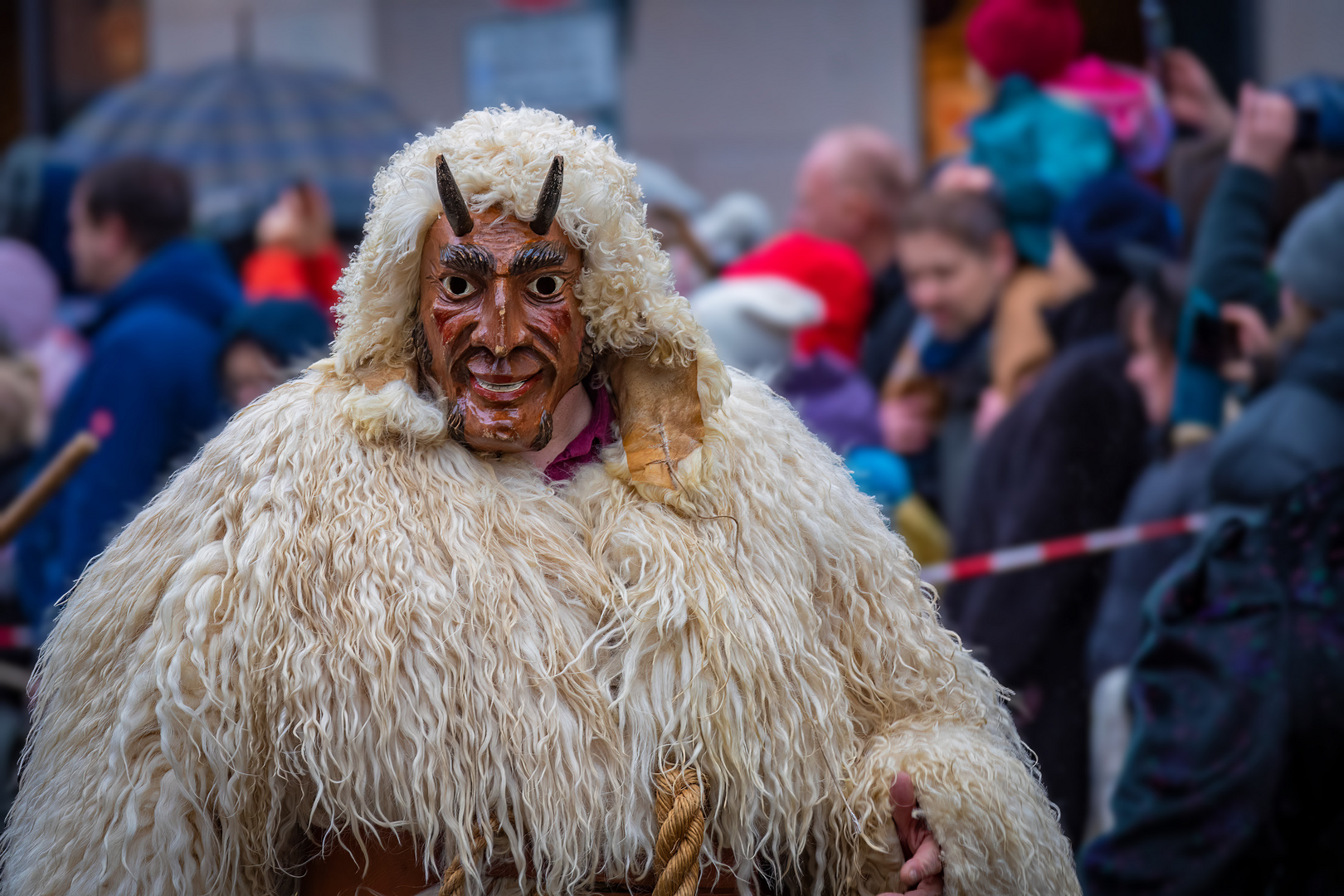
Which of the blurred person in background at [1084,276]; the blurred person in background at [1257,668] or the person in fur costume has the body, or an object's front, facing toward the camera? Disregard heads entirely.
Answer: the person in fur costume

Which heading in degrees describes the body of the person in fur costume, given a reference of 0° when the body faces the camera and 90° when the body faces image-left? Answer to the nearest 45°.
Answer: approximately 0°

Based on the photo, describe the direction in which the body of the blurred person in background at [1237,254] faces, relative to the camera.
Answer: to the viewer's left

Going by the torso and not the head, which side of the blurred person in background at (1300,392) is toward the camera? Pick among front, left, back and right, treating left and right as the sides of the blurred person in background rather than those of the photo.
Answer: left

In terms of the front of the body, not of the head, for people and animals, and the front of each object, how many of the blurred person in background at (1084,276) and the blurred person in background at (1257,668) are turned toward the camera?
0

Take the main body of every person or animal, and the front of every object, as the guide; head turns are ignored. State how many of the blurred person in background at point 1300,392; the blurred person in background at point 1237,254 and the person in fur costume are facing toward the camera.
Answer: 1

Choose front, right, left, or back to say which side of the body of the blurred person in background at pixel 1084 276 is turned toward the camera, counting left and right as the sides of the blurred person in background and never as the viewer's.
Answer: left
